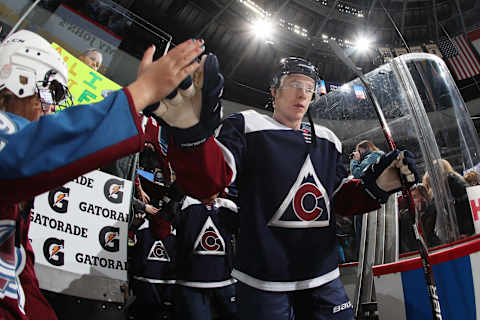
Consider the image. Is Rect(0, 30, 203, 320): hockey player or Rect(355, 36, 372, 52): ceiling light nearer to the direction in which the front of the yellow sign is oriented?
the hockey player

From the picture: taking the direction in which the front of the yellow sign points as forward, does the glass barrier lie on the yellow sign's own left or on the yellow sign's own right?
on the yellow sign's own left

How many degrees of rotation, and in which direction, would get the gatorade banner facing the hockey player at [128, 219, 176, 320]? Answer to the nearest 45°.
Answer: approximately 135° to its left

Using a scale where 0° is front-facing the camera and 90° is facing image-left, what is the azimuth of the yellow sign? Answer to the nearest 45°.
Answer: approximately 0°

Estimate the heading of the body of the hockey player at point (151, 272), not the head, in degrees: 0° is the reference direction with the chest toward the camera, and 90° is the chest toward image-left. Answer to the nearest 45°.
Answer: approximately 0°

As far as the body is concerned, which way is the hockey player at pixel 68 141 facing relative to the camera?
to the viewer's right

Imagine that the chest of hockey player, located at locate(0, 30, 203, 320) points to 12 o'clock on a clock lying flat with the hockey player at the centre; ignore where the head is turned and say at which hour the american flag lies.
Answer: The american flag is roughly at 11 o'clock from the hockey player.

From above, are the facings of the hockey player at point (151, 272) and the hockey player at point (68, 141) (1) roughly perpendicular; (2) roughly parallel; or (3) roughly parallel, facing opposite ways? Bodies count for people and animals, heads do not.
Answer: roughly perpendicular
